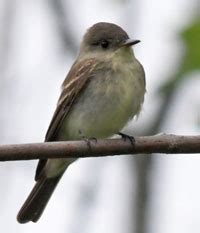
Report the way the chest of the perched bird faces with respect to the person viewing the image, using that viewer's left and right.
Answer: facing the viewer and to the right of the viewer
